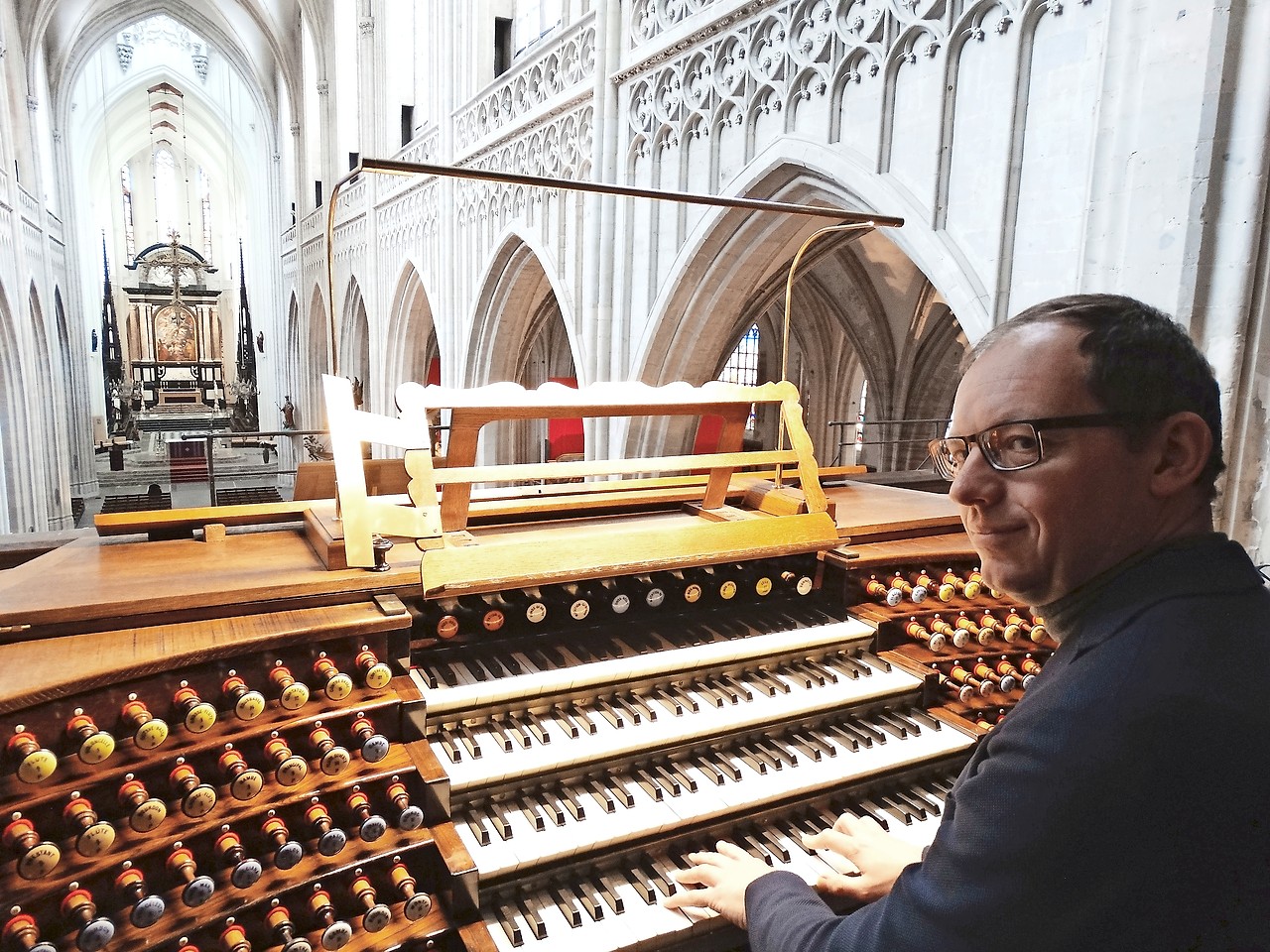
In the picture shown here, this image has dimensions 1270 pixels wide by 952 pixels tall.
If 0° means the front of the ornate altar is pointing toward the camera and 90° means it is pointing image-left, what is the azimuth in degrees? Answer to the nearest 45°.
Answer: approximately 0°

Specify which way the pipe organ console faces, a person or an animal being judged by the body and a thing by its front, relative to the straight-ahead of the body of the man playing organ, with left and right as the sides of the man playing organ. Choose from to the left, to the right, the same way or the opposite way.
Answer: the opposite way

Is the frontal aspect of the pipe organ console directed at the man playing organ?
yes

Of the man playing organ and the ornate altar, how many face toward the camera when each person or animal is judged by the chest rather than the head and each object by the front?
1

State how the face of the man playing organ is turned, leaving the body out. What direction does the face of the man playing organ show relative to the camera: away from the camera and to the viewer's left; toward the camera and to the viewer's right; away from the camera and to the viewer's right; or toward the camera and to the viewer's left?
toward the camera and to the viewer's left

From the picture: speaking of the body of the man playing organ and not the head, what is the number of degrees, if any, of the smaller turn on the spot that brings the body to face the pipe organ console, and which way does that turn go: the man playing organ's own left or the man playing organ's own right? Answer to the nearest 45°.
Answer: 0° — they already face it

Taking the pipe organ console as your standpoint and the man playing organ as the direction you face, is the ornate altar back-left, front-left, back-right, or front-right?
back-left

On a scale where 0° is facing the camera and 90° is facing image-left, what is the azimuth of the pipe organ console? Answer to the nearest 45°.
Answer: approximately 315°

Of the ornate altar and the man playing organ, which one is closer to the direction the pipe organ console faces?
the man playing organ

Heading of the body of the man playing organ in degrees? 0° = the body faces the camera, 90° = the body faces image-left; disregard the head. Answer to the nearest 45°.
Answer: approximately 90°

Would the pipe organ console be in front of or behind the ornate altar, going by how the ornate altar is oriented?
in front

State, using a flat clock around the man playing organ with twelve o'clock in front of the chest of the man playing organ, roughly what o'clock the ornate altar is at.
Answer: The ornate altar is roughly at 1 o'clock from the man playing organ.

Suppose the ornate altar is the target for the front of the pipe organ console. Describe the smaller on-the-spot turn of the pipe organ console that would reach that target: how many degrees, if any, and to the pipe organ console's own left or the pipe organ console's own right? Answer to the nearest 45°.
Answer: approximately 180°
